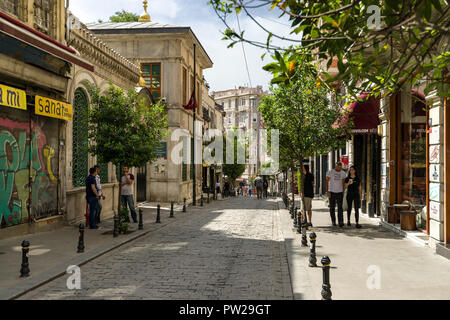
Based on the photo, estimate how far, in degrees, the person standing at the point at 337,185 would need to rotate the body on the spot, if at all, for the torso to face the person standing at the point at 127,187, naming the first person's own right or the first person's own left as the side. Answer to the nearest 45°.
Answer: approximately 90° to the first person's own right

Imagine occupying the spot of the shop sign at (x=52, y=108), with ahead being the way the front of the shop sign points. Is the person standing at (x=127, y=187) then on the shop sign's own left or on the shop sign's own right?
on the shop sign's own left

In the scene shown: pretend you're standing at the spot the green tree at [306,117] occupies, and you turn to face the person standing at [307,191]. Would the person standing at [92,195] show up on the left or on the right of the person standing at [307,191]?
right

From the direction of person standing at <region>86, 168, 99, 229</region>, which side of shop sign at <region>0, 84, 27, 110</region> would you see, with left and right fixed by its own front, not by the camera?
left

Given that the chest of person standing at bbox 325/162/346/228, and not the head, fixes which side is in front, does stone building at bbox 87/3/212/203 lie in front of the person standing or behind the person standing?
behind

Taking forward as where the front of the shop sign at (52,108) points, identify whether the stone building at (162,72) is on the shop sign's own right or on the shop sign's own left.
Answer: on the shop sign's own left

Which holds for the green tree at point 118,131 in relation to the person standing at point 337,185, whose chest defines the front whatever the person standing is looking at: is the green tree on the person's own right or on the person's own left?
on the person's own right

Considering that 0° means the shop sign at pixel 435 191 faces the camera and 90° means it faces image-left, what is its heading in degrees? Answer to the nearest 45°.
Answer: approximately 45°

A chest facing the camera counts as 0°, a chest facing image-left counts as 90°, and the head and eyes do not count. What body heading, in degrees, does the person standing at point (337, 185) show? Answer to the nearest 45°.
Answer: approximately 0°

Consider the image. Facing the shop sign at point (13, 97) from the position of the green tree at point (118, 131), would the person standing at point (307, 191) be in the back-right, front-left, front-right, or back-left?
back-left
